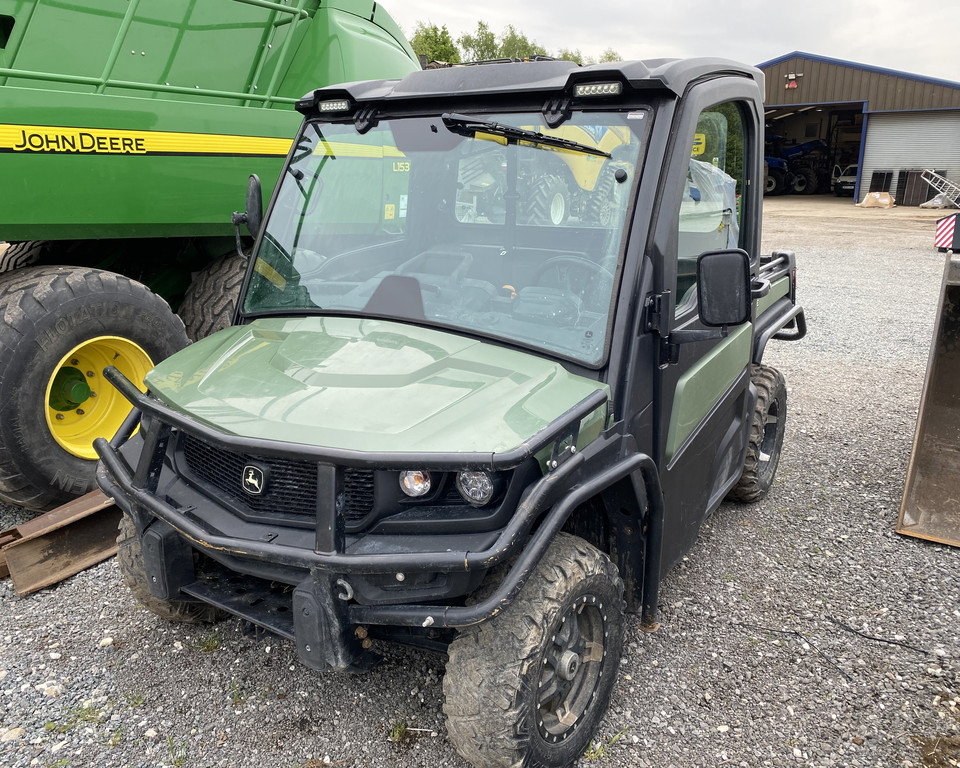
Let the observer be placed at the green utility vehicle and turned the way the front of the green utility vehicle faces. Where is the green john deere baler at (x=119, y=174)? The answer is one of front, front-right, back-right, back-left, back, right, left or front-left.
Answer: right

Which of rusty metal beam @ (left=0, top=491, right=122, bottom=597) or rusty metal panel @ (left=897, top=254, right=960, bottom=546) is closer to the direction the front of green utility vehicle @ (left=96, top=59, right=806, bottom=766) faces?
the rusty metal beam

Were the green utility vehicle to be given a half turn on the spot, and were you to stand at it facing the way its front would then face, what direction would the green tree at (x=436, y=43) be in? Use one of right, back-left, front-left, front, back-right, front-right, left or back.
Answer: front-left

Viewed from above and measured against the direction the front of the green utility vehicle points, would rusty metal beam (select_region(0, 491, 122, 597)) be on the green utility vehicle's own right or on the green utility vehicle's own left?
on the green utility vehicle's own right

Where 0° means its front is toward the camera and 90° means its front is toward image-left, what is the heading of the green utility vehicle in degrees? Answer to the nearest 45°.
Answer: approximately 45°
